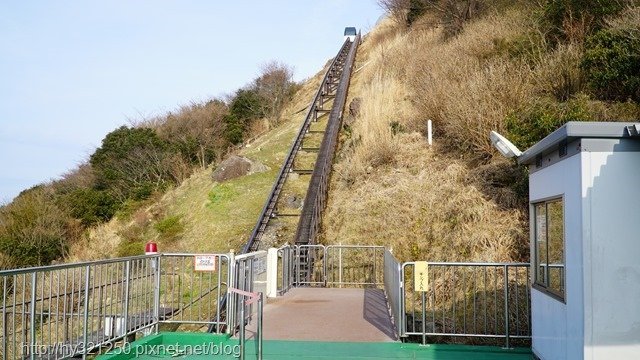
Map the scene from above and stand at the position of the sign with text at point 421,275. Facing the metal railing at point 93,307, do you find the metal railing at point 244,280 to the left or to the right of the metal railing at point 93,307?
right

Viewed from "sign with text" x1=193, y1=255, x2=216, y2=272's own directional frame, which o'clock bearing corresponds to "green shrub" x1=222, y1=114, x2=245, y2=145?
The green shrub is roughly at 6 o'clock from the sign with text.

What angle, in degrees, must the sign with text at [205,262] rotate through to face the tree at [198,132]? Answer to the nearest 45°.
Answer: approximately 180°

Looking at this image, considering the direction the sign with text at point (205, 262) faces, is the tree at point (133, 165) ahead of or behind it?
behind

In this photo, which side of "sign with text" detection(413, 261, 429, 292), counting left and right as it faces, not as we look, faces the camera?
front

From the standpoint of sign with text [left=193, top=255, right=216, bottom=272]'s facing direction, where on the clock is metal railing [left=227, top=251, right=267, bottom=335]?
The metal railing is roughly at 8 o'clock from the sign with text.

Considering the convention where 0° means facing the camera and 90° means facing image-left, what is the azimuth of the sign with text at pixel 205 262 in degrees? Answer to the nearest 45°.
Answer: approximately 0°

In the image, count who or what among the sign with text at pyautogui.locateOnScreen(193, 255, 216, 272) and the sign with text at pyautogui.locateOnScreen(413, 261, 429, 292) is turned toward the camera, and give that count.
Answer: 2
